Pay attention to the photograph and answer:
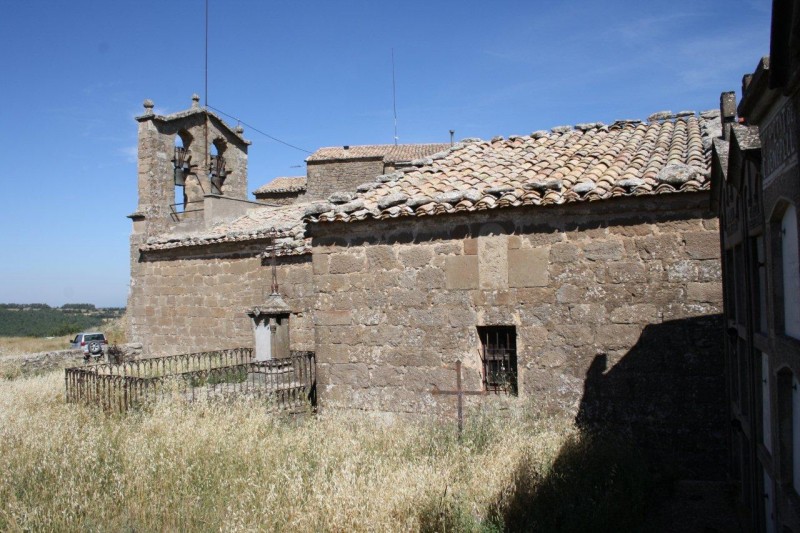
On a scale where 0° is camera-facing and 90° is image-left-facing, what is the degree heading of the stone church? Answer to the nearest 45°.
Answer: approximately 135°

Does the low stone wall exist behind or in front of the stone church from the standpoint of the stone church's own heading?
in front

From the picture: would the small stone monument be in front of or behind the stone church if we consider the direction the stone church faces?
in front
